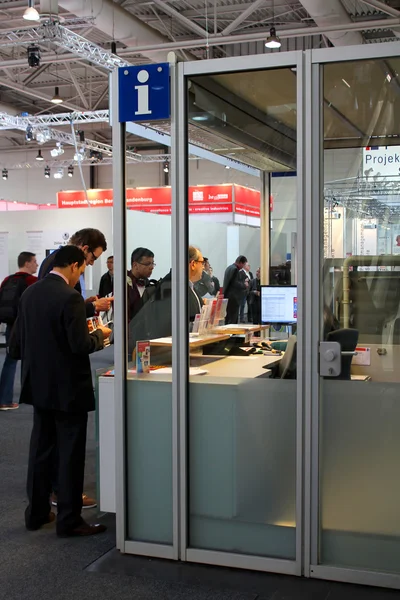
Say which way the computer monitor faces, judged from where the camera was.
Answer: facing the viewer

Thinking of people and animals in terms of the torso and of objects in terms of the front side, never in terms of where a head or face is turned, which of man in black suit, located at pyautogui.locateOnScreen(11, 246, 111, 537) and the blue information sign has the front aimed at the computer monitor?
the man in black suit

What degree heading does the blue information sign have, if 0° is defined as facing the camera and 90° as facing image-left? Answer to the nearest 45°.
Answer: approximately 0°

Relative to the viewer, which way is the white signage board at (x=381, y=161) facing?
toward the camera

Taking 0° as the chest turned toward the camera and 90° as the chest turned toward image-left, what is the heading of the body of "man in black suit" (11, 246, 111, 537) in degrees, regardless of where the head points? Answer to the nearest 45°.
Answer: approximately 225°

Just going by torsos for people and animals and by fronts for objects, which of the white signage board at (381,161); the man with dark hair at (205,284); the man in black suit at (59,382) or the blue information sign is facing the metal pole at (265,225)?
the man in black suit
